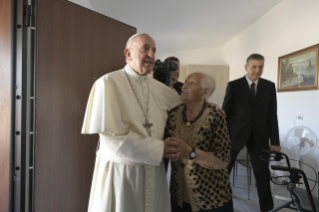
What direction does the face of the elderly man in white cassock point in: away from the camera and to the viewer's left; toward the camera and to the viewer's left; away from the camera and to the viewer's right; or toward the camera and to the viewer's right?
toward the camera and to the viewer's right

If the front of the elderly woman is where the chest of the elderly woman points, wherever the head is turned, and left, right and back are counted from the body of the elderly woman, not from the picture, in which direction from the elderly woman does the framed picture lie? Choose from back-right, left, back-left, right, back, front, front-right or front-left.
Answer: back

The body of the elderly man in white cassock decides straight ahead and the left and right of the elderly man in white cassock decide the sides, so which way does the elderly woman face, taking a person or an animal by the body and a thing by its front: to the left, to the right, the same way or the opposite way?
to the right

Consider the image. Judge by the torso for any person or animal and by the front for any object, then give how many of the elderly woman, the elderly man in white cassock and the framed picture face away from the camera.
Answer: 0

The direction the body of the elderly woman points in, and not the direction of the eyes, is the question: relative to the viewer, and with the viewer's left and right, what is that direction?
facing the viewer and to the left of the viewer

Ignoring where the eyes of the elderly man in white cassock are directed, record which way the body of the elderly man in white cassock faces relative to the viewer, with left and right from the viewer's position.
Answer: facing the viewer and to the right of the viewer

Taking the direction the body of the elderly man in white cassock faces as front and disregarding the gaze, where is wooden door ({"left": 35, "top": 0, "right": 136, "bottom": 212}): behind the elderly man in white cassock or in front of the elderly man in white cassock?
behind

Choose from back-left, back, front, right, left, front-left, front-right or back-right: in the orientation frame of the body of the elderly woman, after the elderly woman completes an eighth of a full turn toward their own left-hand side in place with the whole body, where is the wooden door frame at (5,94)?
right

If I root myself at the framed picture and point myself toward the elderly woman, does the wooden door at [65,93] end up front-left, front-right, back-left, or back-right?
front-right

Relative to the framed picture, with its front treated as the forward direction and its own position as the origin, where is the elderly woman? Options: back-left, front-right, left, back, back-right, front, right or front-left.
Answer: front-left

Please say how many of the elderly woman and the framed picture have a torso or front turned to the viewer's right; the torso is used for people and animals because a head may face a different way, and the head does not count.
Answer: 0

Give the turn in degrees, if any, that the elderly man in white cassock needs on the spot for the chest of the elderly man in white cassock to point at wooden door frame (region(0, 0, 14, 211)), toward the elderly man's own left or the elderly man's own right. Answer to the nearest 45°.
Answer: approximately 135° to the elderly man's own right

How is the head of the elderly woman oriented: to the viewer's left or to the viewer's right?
to the viewer's left

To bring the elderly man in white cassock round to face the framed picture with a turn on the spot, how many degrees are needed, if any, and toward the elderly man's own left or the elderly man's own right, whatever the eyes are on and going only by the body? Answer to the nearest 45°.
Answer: approximately 90° to the elderly man's own left
